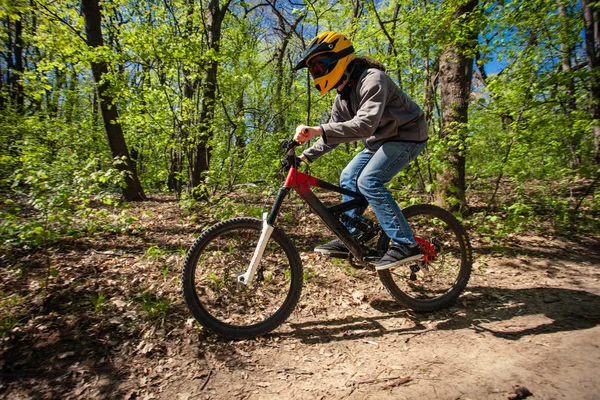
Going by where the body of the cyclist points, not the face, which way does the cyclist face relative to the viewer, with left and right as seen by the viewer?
facing to the left of the viewer

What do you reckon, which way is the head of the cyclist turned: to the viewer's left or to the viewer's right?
to the viewer's left

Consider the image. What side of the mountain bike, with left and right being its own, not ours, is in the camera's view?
left

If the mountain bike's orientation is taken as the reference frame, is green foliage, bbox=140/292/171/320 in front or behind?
in front

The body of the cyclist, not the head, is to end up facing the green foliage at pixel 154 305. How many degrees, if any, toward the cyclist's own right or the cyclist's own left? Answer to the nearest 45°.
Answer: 0° — they already face it
